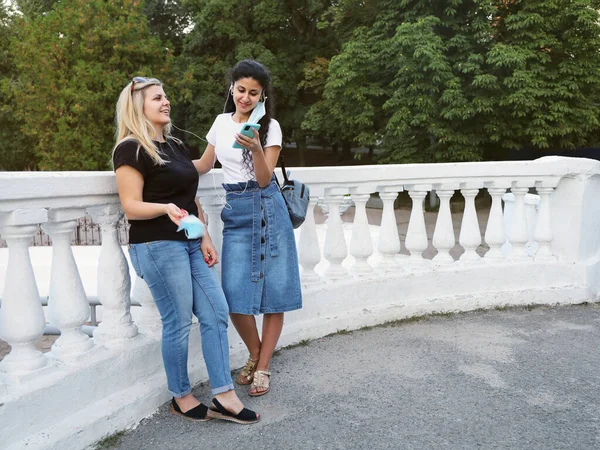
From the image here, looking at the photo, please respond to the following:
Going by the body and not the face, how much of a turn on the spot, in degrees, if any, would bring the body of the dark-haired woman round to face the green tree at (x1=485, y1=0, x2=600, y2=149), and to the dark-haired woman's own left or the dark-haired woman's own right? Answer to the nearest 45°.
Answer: approximately 135° to the dark-haired woman's own left

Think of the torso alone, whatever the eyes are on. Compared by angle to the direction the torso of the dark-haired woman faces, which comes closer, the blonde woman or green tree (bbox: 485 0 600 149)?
the blonde woman

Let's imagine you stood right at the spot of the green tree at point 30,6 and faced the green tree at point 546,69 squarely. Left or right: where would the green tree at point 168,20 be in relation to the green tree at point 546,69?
left

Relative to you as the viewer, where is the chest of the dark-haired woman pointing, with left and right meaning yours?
facing the viewer

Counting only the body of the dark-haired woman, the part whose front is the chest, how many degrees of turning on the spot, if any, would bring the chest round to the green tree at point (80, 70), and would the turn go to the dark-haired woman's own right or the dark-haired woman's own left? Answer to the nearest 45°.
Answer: approximately 180°

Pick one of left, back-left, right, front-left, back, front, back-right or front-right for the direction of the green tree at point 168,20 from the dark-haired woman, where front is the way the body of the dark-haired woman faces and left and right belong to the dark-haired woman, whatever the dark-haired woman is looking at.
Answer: back

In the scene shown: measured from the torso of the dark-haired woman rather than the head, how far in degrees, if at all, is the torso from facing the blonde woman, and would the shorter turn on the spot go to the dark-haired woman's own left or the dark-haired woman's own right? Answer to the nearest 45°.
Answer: approximately 45° to the dark-haired woman's own right

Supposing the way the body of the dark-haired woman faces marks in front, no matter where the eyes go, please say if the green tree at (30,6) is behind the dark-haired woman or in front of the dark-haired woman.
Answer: behind
